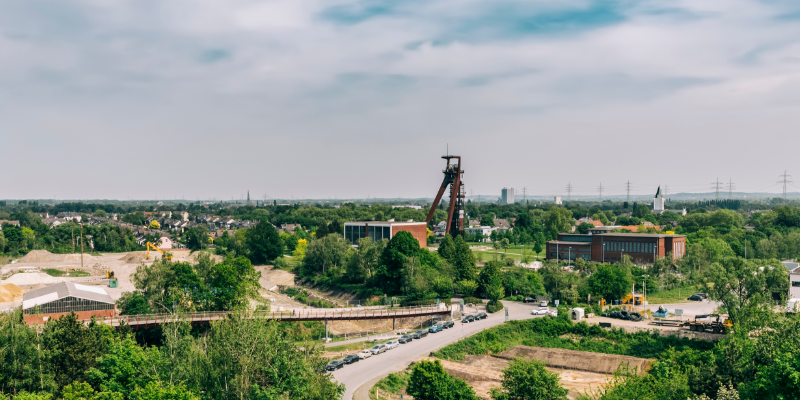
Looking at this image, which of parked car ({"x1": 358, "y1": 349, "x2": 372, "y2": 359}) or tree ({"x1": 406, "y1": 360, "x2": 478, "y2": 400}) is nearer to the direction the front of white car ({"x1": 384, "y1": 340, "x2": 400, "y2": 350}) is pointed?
the parked car

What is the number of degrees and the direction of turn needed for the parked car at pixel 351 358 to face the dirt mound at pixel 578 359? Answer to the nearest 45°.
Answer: approximately 135° to its left

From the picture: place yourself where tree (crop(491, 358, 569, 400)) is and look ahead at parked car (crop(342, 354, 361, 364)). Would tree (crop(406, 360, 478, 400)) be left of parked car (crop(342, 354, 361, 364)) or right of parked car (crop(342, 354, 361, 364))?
left

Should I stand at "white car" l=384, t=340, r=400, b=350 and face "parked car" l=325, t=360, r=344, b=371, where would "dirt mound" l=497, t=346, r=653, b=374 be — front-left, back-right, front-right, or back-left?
back-left
